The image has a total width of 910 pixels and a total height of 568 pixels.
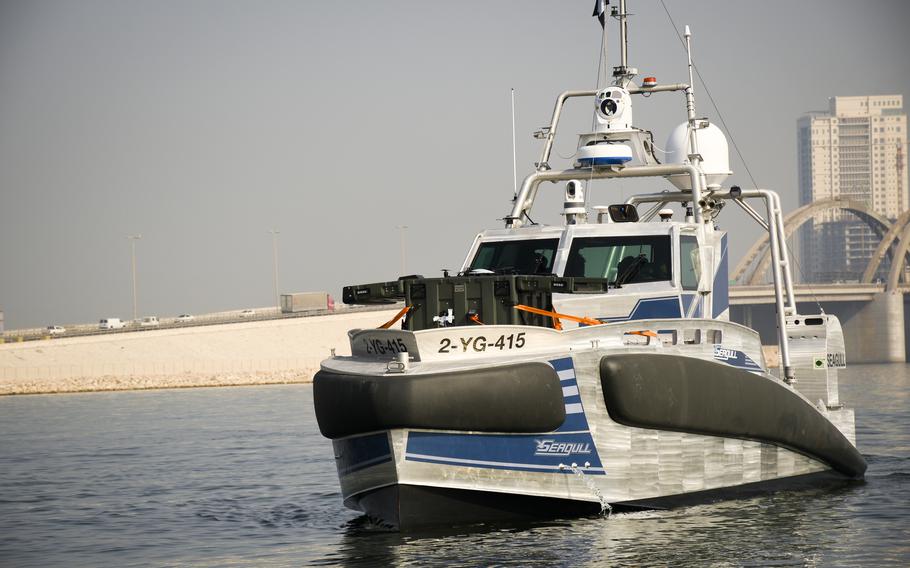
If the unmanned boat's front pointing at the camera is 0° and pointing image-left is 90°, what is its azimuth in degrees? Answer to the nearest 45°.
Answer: approximately 45°
